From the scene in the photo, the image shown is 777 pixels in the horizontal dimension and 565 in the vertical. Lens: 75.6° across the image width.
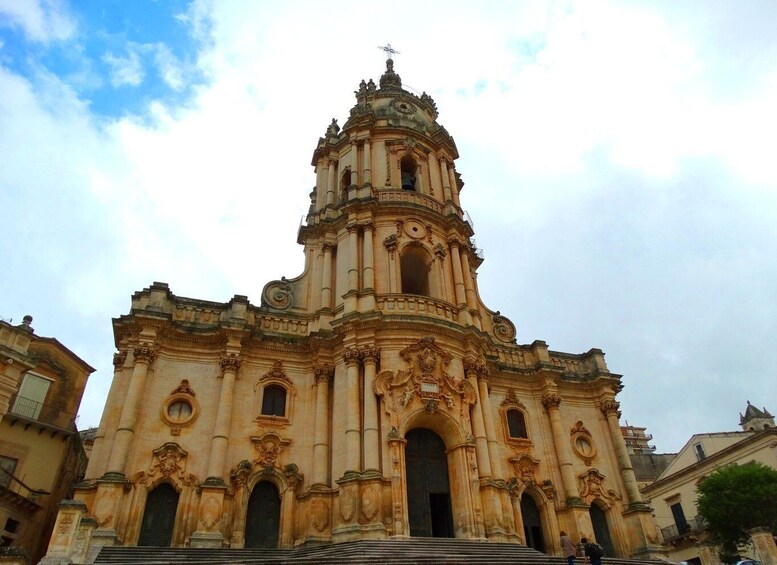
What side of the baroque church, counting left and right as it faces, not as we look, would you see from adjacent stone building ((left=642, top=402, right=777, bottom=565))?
left

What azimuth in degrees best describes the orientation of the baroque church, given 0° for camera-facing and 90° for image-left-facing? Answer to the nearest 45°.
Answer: approximately 315°

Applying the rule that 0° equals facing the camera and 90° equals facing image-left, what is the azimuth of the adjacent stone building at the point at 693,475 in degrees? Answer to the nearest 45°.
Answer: approximately 45°

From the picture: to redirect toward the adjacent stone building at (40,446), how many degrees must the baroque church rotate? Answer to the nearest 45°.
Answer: approximately 135° to its right

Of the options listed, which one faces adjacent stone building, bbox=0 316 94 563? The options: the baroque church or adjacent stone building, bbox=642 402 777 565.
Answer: adjacent stone building, bbox=642 402 777 565

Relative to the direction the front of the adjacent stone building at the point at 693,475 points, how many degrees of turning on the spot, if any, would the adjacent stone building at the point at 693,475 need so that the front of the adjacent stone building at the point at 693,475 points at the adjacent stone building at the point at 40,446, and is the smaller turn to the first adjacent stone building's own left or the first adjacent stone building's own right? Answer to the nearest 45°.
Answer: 0° — it already faces it
